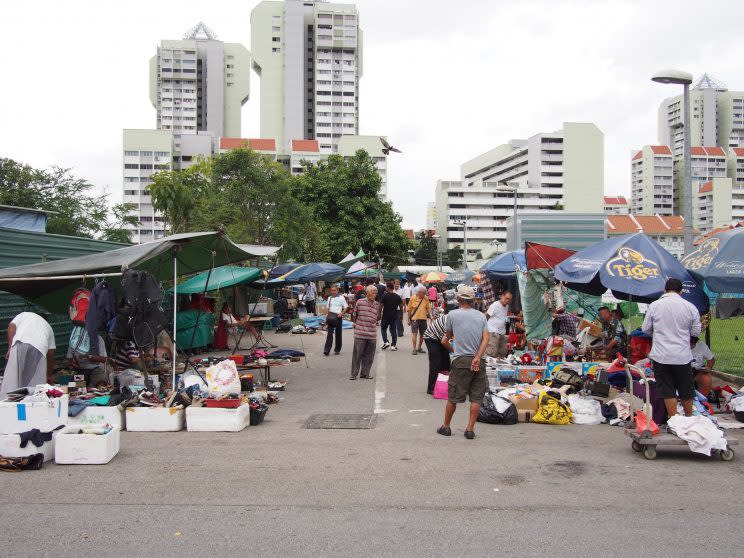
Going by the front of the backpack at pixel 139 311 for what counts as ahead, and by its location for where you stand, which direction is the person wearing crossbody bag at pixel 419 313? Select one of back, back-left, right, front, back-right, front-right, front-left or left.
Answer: back-left

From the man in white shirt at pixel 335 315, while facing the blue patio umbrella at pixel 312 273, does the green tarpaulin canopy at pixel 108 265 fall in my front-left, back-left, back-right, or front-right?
back-left

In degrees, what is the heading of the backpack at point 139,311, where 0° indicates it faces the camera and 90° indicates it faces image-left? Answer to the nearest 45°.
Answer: approximately 0°

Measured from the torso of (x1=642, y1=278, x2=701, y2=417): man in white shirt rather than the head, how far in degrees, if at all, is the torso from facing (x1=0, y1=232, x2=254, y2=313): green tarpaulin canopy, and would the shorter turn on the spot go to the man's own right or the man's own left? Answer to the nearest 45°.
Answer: approximately 90° to the man's own left

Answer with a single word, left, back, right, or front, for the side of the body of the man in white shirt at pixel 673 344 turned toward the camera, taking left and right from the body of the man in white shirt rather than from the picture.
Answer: back

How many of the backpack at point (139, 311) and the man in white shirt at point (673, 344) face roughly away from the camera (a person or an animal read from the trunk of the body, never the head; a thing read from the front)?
1

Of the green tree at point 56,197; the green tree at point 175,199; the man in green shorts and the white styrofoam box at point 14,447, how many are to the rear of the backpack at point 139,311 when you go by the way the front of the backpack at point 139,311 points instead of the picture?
2

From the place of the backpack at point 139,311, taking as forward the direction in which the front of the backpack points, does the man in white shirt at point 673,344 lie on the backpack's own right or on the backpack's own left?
on the backpack's own left

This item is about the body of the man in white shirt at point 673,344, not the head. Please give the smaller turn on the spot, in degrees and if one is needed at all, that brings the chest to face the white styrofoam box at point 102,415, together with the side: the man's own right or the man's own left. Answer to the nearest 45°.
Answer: approximately 90° to the man's own left
